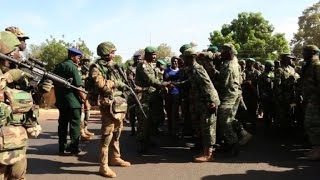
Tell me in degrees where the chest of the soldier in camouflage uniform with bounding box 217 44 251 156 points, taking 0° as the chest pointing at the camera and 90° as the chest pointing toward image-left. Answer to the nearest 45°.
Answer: approximately 90°

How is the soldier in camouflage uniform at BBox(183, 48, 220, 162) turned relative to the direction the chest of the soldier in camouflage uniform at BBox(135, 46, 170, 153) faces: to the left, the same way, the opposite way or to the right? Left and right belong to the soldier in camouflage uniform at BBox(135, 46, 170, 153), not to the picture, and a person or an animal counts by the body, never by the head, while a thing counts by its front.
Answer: the opposite way

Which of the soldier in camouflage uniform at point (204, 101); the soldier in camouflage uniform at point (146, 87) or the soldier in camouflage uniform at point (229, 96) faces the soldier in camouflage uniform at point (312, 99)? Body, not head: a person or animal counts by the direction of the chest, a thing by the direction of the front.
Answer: the soldier in camouflage uniform at point (146, 87)

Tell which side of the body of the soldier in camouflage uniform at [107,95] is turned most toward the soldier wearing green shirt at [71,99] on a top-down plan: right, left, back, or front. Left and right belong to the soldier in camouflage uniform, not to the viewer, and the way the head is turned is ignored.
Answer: back

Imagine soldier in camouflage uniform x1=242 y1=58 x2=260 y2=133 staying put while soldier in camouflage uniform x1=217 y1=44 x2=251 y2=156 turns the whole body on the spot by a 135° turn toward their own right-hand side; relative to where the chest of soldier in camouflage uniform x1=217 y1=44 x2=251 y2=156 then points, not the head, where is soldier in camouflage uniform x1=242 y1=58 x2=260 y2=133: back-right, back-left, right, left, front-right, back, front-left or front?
front-left

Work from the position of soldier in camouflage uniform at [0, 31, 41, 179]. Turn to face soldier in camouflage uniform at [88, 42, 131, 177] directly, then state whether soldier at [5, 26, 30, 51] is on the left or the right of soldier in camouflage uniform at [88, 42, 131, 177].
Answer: left

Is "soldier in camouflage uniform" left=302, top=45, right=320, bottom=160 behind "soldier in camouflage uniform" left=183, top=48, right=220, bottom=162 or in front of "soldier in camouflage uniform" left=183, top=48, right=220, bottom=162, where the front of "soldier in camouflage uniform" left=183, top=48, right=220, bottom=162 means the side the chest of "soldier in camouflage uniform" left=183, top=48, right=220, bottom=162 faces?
behind

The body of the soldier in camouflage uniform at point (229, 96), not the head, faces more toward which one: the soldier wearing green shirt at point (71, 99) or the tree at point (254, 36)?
the soldier wearing green shirt

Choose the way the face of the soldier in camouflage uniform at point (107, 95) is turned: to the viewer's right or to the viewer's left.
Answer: to the viewer's right

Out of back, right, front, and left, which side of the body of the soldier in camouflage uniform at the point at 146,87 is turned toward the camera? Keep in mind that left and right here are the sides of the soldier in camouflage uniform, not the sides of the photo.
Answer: right

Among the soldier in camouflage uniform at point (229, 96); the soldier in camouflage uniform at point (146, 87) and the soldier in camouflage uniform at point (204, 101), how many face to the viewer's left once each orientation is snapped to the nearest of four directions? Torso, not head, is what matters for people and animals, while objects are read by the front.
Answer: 2

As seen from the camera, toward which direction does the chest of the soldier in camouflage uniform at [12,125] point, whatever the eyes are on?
to the viewer's right

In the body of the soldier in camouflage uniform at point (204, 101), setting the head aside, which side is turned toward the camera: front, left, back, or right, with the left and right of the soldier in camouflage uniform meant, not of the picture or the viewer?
left

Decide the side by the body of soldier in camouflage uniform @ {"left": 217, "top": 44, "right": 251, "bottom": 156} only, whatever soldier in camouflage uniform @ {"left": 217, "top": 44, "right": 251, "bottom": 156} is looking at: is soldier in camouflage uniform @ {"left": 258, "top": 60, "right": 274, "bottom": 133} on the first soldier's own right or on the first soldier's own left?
on the first soldier's own right
